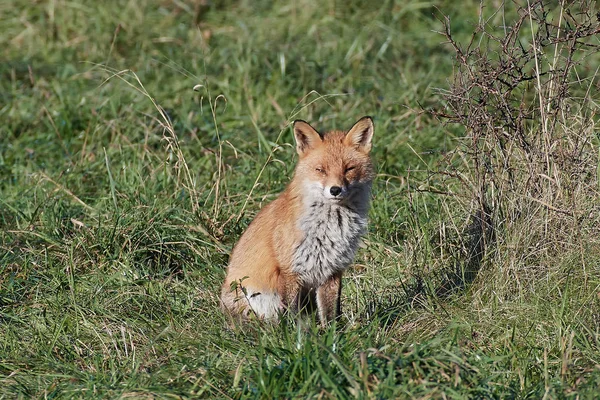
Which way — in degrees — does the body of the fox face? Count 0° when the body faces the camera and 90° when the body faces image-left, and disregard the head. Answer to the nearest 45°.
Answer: approximately 315°
